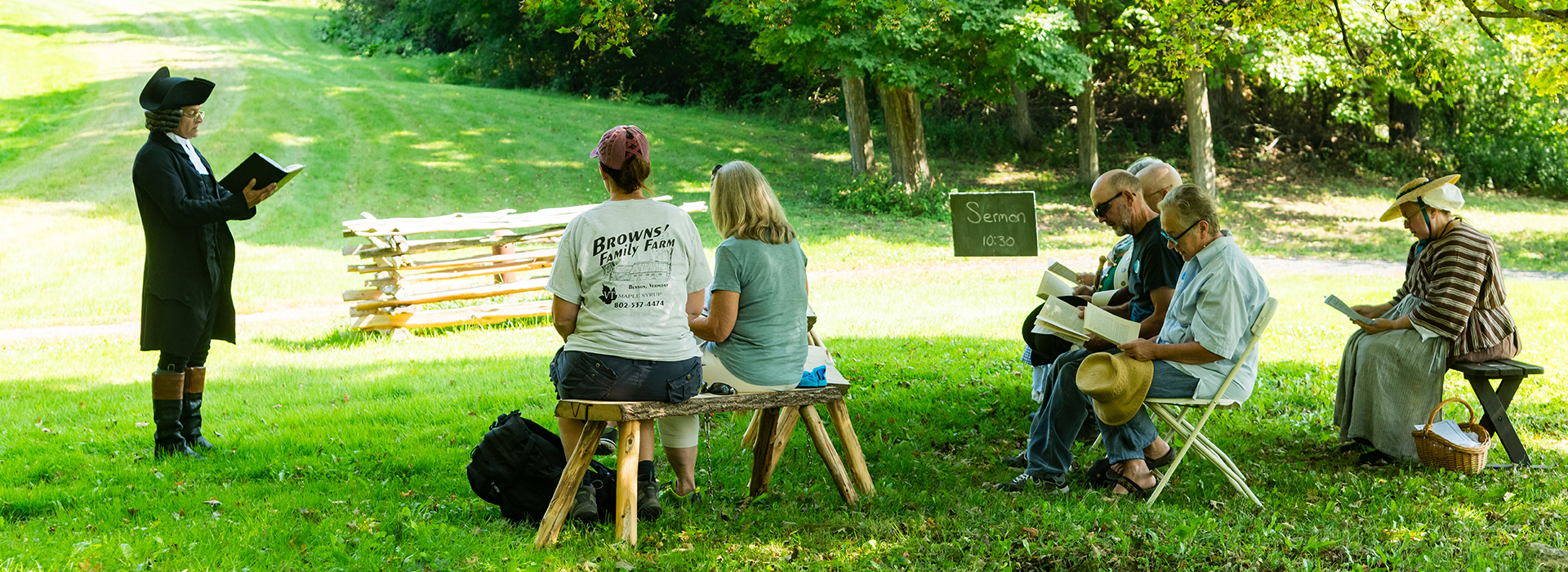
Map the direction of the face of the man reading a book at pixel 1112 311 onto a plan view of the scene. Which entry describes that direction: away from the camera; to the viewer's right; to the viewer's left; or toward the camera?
to the viewer's left

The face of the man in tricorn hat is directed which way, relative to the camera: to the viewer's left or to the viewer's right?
to the viewer's right

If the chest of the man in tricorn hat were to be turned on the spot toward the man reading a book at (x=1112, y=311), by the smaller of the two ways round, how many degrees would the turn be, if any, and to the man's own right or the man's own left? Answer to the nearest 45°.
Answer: approximately 45° to the man's own right

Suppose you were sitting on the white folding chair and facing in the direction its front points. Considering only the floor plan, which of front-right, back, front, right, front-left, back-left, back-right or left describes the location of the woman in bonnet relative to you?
back-right

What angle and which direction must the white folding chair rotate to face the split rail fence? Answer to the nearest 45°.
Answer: approximately 45° to its right

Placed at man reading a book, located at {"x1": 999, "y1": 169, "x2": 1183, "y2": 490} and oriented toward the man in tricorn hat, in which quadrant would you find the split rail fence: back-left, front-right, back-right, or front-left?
front-right

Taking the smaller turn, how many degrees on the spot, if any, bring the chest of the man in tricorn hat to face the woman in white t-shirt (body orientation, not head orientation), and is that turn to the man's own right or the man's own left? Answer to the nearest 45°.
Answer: approximately 45° to the man's own right

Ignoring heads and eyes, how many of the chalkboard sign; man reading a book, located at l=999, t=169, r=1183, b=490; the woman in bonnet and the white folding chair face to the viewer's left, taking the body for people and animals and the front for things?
3

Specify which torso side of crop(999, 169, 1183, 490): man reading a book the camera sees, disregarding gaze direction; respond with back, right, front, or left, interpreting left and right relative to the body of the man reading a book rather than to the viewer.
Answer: left

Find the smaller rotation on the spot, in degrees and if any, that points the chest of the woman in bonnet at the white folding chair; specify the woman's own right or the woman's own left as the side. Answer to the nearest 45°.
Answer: approximately 45° to the woman's own left

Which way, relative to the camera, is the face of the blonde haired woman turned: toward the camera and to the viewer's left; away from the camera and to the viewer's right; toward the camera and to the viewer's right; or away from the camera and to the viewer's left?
away from the camera and to the viewer's left

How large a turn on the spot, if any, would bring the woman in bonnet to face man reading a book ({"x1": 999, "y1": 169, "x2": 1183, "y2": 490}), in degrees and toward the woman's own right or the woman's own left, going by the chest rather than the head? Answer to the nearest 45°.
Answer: approximately 45° to the woman's own left

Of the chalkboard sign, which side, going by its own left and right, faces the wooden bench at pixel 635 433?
front

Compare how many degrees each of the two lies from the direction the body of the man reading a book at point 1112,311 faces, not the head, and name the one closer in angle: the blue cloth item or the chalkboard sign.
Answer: the blue cloth item

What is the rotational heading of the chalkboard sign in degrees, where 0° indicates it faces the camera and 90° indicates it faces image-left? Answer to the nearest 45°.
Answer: approximately 0°

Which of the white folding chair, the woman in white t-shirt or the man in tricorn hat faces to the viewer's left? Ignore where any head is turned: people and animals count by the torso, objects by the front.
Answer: the white folding chair

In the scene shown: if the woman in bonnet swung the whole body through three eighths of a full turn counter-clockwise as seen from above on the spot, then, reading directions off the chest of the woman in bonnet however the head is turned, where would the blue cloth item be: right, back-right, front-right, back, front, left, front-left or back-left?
right

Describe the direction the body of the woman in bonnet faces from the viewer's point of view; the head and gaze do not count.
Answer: to the viewer's left

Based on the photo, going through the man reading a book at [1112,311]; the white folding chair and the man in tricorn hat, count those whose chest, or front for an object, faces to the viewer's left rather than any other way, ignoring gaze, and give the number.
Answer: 2

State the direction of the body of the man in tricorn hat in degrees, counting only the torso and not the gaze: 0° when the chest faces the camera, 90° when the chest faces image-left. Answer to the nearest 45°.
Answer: approximately 270°

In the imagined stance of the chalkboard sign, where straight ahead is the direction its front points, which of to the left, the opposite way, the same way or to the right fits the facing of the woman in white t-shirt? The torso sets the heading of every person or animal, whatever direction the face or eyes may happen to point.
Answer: the opposite way
